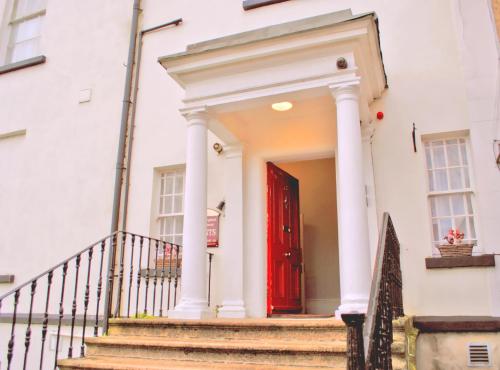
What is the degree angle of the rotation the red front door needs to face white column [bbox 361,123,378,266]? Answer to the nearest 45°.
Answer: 0° — it already faces it

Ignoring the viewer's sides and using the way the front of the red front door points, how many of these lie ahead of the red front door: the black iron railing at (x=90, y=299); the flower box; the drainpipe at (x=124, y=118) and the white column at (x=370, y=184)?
2

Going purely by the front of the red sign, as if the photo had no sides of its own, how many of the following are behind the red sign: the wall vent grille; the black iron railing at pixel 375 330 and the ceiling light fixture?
0

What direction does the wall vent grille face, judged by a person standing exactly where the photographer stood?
facing the viewer

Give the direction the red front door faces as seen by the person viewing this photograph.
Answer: facing the viewer and to the right of the viewer

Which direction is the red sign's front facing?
toward the camera

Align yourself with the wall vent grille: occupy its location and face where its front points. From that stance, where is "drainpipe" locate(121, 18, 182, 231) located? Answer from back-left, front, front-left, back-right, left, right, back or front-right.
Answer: right

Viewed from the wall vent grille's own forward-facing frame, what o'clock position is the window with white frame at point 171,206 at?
The window with white frame is roughly at 3 o'clock from the wall vent grille.

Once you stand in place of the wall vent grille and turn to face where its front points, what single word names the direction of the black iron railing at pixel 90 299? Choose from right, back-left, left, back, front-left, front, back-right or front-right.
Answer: right

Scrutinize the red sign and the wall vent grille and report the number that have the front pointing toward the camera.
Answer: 2

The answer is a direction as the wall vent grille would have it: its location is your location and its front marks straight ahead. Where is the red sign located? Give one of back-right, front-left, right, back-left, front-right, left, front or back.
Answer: right

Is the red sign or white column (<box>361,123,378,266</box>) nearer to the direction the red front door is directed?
the white column

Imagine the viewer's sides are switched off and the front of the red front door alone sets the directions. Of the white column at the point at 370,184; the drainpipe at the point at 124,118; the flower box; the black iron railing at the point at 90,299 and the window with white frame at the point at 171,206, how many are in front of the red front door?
2

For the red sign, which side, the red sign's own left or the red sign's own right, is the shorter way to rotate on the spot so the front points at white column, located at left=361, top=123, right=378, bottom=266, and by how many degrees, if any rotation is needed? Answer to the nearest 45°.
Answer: approximately 45° to the red sign's own left
